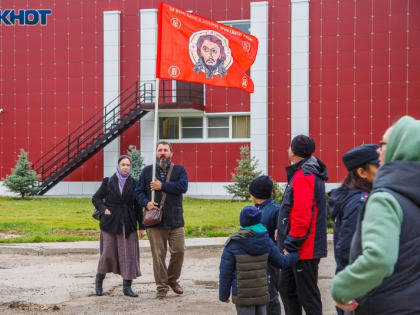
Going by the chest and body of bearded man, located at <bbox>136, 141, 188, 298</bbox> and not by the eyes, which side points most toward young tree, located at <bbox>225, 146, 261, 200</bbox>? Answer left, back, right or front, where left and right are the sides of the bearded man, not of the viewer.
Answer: back

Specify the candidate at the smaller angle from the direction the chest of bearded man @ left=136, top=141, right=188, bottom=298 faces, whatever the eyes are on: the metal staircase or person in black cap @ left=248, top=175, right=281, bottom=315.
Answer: the person in black cap

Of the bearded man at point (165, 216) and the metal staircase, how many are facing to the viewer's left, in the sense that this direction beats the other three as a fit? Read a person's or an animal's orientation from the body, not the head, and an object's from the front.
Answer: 1

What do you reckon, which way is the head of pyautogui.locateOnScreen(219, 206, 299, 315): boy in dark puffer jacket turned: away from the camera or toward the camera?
away from the camera

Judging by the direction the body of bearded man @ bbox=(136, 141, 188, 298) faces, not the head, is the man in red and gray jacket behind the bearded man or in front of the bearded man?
in front

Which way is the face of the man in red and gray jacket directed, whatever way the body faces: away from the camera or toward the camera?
away from the camera

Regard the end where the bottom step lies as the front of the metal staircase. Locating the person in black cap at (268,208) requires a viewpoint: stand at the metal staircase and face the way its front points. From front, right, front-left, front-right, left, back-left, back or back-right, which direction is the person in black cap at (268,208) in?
left

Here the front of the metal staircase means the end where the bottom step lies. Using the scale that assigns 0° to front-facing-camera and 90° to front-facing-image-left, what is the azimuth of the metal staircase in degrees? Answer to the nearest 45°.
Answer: approximately 90°

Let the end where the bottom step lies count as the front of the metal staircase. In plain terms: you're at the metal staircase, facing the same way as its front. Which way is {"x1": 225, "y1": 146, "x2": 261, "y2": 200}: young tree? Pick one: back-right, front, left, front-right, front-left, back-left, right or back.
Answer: back-left

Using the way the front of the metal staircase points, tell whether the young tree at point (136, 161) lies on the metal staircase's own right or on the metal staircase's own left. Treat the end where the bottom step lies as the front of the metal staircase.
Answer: on the metal staircase's own left

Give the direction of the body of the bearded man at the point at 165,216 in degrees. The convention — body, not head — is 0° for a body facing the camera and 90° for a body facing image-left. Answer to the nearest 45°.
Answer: approximately 0°

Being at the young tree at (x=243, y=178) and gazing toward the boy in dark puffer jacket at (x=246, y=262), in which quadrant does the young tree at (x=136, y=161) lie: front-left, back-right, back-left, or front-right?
back-right

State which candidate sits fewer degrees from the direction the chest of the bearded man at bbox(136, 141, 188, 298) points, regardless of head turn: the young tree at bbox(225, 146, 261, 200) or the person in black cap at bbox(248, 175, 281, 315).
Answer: the person in black cap

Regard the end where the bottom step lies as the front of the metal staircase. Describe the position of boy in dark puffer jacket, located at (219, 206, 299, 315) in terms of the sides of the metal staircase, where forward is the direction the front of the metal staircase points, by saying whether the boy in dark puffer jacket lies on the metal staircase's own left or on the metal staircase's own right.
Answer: on the metal staircase's own left

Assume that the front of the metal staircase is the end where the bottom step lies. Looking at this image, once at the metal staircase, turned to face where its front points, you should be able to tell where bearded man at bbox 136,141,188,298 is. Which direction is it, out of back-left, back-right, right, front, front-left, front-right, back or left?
left

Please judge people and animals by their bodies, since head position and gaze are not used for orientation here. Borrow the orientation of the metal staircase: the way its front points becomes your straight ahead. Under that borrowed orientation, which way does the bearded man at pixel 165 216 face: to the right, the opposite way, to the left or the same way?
to the left
